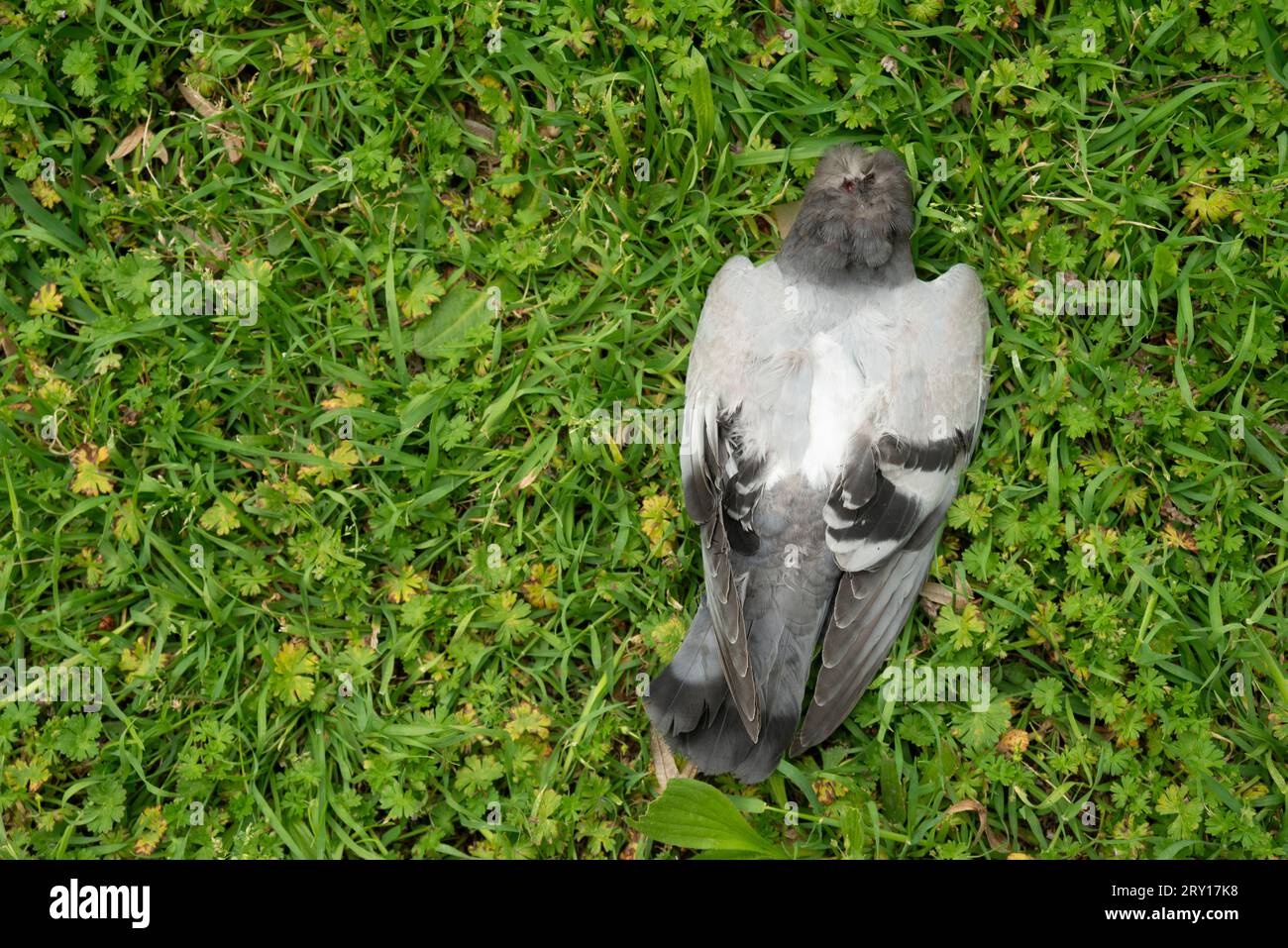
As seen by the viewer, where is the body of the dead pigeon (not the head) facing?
away from the camera
